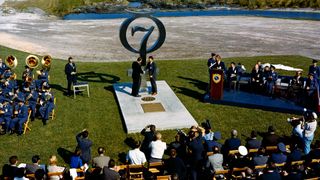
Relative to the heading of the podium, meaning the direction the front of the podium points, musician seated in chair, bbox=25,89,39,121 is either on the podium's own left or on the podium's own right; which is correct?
on the podium's own right

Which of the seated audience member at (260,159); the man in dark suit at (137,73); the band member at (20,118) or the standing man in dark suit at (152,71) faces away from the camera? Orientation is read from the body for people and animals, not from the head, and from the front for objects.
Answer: the seated audience member

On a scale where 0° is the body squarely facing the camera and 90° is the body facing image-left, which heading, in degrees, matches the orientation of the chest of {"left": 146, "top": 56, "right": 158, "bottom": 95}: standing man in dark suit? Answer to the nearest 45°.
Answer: approximately 45°

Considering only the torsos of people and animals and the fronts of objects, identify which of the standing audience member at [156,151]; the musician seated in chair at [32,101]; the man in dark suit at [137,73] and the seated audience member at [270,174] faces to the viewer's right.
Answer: the man in dark suit

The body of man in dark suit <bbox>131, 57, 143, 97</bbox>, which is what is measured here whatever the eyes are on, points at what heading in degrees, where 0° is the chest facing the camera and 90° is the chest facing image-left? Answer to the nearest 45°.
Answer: approximately 270°

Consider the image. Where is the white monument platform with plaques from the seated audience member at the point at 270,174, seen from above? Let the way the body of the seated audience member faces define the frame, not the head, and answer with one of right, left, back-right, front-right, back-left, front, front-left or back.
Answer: front-left

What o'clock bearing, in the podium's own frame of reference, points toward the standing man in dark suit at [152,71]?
The standing man in dark suit is roughly at 3 o'clock from the podium.

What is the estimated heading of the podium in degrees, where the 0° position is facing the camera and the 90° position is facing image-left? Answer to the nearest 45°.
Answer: approximately 0°

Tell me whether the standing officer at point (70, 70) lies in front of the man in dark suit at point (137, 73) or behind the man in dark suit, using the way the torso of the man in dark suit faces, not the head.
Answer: behind
